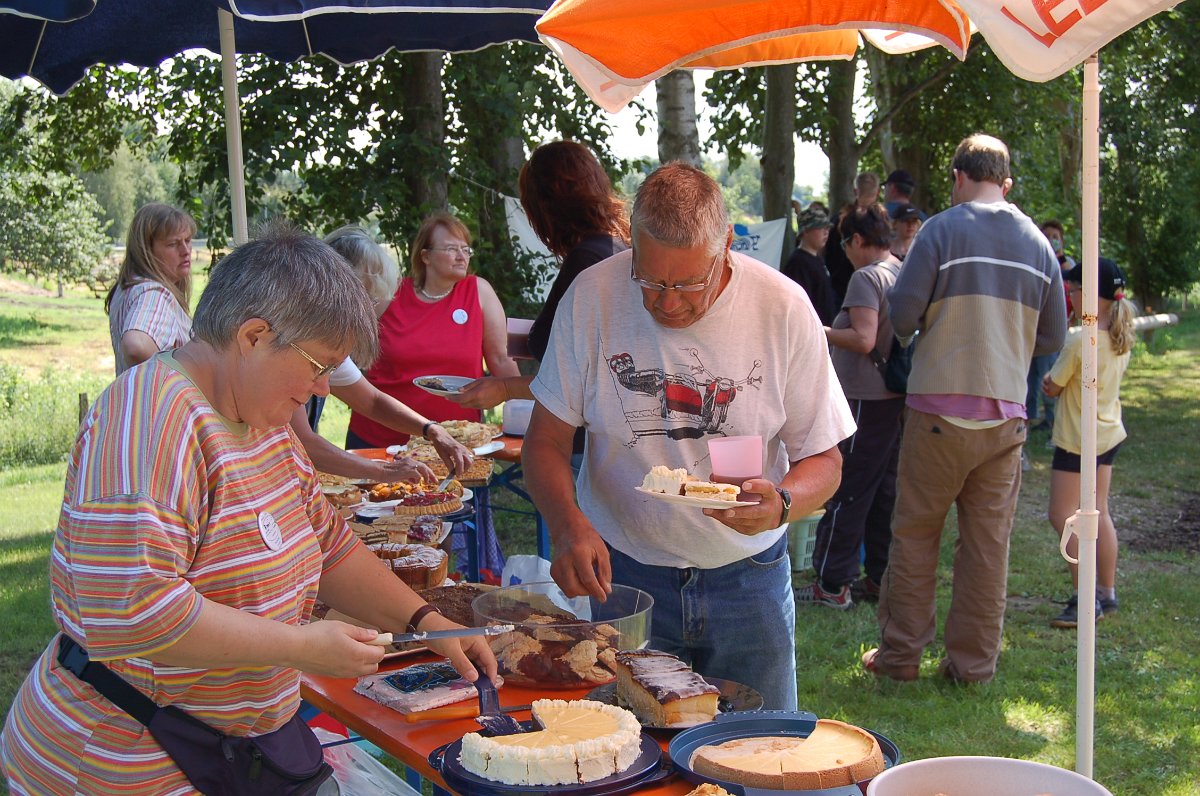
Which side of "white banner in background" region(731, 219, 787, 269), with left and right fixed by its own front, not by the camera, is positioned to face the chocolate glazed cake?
front

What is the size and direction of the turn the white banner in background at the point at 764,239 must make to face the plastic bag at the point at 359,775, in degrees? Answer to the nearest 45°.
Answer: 0° — it already faces it

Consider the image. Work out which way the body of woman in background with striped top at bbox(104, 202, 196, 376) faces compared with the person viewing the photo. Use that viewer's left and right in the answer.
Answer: facing to the right of the viewer

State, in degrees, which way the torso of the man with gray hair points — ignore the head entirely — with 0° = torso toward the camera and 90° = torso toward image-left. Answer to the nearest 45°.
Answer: approximately 0°

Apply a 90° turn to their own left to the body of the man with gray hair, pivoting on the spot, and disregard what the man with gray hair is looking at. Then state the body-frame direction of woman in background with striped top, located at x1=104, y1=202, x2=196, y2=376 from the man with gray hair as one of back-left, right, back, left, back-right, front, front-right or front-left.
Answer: back-left

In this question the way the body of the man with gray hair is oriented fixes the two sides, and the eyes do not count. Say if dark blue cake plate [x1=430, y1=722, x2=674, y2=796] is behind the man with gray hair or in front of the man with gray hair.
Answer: in front

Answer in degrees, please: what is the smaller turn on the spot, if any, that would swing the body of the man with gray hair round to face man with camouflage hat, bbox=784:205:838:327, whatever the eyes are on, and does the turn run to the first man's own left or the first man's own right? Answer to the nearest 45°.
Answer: approximately 180°

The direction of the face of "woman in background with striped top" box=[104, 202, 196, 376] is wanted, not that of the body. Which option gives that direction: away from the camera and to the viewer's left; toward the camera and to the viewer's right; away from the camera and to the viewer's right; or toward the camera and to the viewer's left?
toward the camera and to the viewer's right

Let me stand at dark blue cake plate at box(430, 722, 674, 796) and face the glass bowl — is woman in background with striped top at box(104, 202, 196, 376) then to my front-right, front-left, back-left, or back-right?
front-left

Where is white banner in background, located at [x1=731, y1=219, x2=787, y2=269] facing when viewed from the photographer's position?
facing the viewer

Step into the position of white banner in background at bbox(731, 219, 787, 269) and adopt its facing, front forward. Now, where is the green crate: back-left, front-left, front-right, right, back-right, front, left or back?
front

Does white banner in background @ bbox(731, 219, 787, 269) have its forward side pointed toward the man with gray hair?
yes

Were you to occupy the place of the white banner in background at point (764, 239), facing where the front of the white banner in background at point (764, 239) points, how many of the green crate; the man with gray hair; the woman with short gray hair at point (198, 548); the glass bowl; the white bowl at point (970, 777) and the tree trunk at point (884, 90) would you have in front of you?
5
